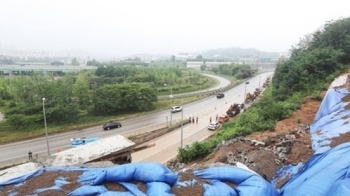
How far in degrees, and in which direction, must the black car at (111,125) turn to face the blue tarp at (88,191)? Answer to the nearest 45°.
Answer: approximately 45° to its left

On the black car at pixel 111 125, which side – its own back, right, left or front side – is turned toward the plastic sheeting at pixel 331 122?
left

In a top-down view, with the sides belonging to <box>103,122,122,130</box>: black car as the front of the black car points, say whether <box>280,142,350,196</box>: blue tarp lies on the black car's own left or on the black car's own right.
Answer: on the black car's own left

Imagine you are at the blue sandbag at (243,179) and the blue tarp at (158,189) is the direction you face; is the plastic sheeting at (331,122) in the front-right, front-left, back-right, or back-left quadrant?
back-right

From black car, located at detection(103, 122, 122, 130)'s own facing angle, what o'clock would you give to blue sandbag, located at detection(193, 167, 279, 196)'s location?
The blue sandbag is roughly at 10 o'clock from the black car.

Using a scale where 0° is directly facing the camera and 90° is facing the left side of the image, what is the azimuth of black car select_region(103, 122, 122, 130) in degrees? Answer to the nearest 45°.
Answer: approximately 45°
